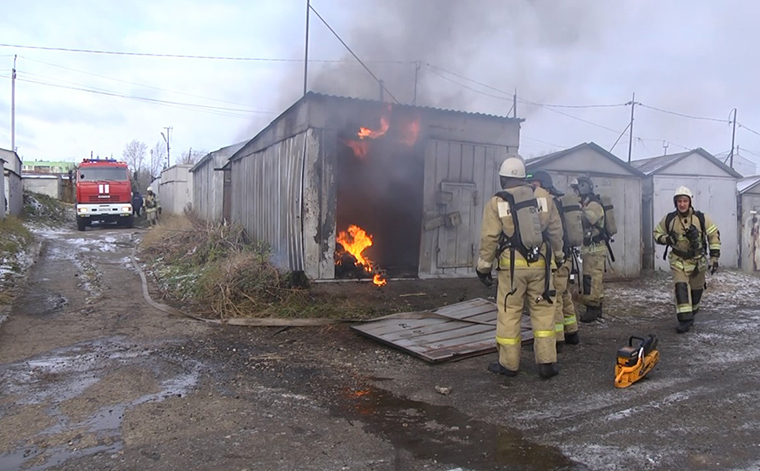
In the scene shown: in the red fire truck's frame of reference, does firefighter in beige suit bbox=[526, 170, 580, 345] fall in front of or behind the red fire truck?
in front

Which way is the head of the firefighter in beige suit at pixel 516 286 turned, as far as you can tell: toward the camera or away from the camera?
away from the camera

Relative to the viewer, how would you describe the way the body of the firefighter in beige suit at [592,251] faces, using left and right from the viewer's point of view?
facing to the left of the viewer

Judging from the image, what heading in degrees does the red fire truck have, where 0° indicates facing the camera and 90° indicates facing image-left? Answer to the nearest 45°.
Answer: approximately 0°

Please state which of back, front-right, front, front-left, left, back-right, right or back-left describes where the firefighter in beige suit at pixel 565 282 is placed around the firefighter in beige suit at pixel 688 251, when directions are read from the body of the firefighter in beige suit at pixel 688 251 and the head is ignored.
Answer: front-right
